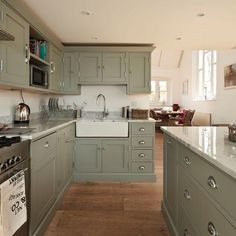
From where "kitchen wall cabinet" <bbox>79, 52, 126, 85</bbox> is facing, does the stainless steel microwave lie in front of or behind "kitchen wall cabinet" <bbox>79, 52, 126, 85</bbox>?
in front

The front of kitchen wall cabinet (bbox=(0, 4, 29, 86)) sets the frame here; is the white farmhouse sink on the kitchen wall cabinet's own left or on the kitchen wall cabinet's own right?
on the kitchen wall cabinet's own left

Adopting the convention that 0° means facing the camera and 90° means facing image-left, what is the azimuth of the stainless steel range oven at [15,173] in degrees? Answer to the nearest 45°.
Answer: approximately 315°

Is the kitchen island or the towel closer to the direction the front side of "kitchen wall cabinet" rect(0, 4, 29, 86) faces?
the kitchen island

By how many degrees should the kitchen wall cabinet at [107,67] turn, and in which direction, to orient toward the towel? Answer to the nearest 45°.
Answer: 0° — it already faces it

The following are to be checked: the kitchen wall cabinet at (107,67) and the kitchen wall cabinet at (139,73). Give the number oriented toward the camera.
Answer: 2

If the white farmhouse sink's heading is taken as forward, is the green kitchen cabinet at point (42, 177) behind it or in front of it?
in front

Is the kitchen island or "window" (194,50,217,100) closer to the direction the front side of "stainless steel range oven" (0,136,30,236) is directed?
the kitchen island

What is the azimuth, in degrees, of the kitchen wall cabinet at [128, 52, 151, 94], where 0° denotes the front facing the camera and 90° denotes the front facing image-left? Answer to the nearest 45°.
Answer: approximately 0°

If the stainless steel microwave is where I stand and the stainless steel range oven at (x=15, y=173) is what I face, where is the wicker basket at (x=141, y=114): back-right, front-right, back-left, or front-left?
back-left
